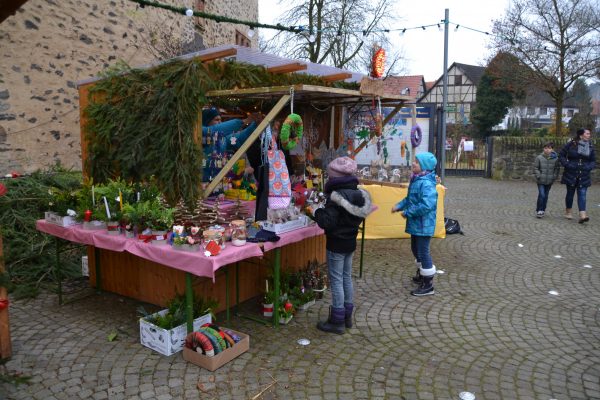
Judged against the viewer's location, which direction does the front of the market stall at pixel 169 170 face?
facing the viewer and to the right of the viewer

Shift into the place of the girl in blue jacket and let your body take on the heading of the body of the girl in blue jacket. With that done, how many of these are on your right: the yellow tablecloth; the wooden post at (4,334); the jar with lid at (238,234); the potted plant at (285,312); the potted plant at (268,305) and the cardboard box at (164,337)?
1

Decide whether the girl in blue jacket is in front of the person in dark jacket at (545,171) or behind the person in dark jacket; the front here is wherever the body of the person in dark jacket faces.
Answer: in front

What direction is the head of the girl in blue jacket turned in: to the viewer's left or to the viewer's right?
to the viewer's left

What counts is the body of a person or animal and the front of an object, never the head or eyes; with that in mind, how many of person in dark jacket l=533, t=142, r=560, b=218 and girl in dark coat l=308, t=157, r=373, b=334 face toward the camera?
1

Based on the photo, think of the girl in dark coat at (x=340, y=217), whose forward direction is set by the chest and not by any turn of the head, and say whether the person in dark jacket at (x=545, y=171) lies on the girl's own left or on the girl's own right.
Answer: on the girl's own right

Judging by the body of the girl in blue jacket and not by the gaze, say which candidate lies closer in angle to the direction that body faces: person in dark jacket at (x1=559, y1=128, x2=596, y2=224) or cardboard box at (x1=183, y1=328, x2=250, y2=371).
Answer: the cardboard box

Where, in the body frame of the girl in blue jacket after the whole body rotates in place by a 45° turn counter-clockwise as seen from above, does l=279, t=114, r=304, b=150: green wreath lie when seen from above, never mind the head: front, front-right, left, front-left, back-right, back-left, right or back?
front

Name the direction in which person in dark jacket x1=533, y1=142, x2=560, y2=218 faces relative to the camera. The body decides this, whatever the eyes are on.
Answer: toward the camera

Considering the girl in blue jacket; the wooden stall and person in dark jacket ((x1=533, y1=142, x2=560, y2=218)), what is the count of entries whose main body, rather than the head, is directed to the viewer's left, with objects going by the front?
1

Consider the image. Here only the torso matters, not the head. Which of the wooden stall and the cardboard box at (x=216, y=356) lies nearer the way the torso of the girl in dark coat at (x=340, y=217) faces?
the wooden stall

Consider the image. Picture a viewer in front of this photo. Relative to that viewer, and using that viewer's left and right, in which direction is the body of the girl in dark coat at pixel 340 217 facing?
facing away from the viewer and to the left of the viewer

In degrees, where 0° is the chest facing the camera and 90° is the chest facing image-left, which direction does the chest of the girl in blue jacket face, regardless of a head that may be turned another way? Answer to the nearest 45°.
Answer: approximately 90°

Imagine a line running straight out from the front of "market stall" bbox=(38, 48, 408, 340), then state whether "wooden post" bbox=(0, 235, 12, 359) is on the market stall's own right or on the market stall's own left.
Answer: on the market stall's own right

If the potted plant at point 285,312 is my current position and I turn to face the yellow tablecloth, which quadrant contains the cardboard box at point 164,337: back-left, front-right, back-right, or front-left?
back-left

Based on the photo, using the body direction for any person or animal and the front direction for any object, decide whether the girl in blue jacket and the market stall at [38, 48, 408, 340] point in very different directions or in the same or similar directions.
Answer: very different directions
